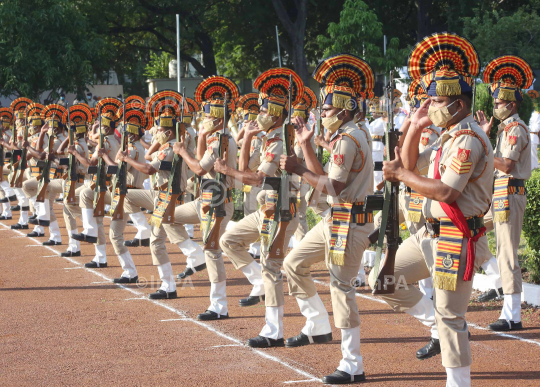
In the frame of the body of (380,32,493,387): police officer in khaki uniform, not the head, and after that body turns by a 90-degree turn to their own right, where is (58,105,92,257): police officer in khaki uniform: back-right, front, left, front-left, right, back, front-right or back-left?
front

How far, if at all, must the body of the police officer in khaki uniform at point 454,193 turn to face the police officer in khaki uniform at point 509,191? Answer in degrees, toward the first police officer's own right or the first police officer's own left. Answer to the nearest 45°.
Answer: approximately 135° to the first police officer's own right

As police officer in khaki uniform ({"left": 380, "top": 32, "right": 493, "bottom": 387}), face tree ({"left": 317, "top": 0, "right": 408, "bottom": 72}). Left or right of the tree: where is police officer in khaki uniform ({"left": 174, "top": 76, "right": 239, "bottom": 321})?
left

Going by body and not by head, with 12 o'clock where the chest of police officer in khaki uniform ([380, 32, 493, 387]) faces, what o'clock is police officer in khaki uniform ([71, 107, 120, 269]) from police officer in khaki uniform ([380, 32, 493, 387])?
police officer in khaki uniform ([71, 107, 120, 269]) is roughly at 3 o'clock from police officer in khaki uniform ([380, 32, 493, 387]).

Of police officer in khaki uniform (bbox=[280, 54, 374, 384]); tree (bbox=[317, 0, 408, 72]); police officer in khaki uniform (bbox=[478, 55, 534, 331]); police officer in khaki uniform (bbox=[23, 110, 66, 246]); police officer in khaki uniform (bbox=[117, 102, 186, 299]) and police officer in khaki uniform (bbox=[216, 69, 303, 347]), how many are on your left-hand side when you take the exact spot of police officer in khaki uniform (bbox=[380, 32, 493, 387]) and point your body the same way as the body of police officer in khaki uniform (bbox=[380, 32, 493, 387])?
0

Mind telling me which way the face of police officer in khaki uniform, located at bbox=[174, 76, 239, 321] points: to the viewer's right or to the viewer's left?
to the viewer's left

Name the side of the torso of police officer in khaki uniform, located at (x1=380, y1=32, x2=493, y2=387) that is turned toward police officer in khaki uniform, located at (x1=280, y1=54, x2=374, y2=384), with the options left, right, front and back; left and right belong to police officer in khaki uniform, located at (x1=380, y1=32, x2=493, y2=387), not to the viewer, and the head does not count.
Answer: right

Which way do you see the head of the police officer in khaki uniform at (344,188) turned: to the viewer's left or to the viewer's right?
to the viewer's left

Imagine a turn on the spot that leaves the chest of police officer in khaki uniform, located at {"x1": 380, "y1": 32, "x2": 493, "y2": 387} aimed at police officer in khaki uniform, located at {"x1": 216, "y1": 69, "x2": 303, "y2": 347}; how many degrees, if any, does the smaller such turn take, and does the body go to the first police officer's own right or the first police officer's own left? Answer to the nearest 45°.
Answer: approximately 90° to the first police officer's own right

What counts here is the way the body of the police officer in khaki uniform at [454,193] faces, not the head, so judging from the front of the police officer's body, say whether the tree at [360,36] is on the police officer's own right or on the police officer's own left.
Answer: on the police officer's own right

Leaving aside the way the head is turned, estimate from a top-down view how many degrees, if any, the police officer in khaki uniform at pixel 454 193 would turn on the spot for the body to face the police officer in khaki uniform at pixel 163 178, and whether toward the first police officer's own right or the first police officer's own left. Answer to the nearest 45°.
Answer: approximately 90° to the first police officer's own right

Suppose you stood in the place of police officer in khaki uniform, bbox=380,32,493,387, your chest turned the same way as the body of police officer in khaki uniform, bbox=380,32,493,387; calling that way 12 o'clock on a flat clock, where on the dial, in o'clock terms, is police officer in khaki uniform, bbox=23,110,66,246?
police officer in khaki uniform, bbox=23,110,66,246 is roughly at 3 o'clock from police officer in khaki uniform, bbox=380,32,493,387.

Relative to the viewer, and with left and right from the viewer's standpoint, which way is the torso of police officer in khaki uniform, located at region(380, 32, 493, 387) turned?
facing the viewer and to the left of the viewer

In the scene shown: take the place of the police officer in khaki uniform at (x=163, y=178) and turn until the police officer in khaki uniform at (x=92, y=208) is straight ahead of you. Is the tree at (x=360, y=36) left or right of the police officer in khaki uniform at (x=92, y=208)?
right
